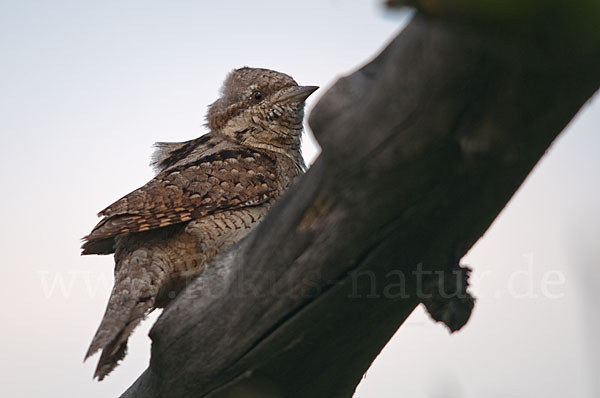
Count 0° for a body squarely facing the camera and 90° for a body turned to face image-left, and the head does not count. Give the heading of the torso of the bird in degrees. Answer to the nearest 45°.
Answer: approximately 270°
